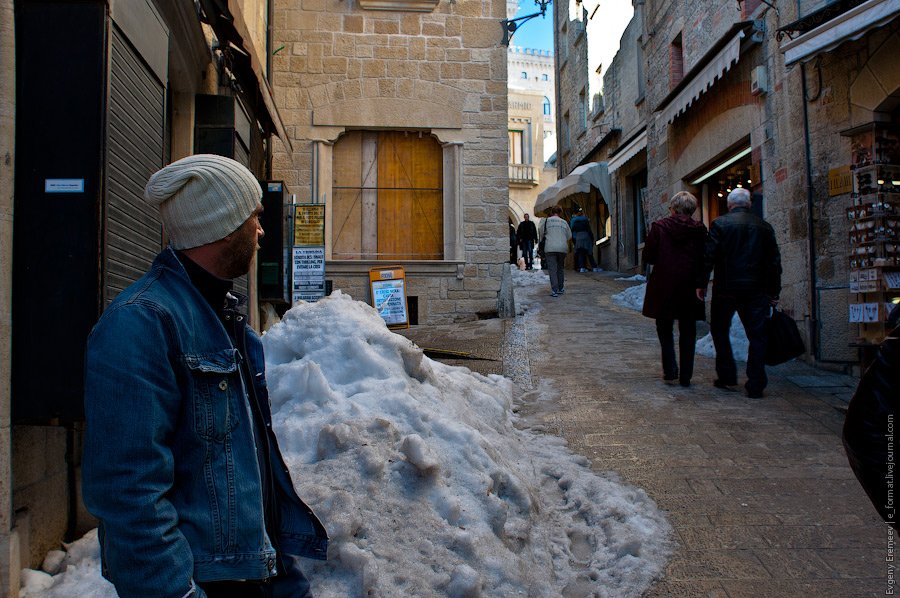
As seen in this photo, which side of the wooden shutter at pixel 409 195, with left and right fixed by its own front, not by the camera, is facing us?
front

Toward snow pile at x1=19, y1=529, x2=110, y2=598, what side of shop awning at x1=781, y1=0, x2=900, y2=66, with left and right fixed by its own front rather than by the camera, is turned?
front

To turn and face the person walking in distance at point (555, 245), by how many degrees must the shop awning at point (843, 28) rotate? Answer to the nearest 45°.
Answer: approximately 90° to its right

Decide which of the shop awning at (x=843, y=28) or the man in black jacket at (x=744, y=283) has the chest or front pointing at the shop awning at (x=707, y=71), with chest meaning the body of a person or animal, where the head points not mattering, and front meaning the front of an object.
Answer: the man in black jacket

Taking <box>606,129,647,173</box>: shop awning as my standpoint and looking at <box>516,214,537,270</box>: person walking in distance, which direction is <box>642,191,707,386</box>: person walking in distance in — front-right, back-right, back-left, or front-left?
back-left

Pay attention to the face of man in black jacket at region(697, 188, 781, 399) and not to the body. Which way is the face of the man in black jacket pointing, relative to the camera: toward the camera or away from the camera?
away from the camera

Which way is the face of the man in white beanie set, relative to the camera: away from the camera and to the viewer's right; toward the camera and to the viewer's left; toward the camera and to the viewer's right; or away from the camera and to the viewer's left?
away from the camera and to the viewer's right

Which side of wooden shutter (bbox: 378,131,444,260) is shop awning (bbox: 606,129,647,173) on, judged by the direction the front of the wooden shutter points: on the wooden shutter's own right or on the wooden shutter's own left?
on the wooden shutter's own left

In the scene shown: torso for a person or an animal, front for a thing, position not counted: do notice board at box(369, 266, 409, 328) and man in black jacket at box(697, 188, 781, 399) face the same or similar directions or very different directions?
very different directions

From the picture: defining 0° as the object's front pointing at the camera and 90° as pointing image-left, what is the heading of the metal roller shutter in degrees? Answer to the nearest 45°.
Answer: approximately 270°

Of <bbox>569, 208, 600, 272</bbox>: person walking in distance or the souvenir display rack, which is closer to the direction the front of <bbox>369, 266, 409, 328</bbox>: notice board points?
the souvenir display rack

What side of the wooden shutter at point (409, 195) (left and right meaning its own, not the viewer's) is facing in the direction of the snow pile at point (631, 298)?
left

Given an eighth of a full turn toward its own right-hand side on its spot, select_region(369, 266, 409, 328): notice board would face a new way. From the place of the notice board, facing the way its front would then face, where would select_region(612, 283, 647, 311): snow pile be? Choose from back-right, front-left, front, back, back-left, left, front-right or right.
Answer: back-left

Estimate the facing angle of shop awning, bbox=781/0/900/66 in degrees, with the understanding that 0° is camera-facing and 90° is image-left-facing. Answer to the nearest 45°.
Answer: approximately 45°

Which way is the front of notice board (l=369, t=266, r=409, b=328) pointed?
toward the camera

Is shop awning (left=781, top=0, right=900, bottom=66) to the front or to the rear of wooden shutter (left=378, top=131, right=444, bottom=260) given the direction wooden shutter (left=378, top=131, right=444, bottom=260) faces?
to the front

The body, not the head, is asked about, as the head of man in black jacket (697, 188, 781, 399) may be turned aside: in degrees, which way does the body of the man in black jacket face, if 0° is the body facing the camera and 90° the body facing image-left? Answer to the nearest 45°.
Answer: approximately 180°

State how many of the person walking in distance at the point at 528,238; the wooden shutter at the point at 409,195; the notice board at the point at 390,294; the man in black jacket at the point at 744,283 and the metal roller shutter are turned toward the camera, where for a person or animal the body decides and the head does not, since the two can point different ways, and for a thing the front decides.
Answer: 3
